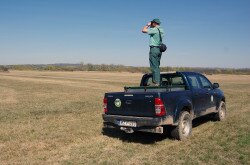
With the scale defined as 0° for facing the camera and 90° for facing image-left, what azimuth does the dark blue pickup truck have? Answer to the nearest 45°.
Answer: approximately 225°
